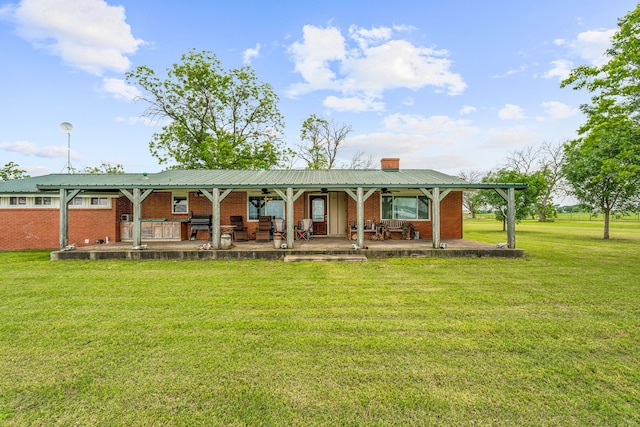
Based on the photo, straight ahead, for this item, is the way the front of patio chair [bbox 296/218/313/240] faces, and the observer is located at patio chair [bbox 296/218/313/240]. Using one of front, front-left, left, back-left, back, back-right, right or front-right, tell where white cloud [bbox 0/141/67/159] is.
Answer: right

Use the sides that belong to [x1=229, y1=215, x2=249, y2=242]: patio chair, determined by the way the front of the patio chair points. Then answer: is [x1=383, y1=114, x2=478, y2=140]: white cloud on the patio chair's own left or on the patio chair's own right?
on the patio chair's own left

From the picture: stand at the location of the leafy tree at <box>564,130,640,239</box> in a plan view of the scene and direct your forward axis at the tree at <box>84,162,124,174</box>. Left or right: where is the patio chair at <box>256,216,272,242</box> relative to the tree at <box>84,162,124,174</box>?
left

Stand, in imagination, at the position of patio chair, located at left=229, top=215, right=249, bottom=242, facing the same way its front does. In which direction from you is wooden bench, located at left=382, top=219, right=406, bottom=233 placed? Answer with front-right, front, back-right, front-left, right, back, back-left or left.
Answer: front-left

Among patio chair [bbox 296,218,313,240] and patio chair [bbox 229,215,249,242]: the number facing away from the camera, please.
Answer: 0

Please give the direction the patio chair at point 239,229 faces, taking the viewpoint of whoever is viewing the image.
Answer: facing the viewer and to the right of the viewer
